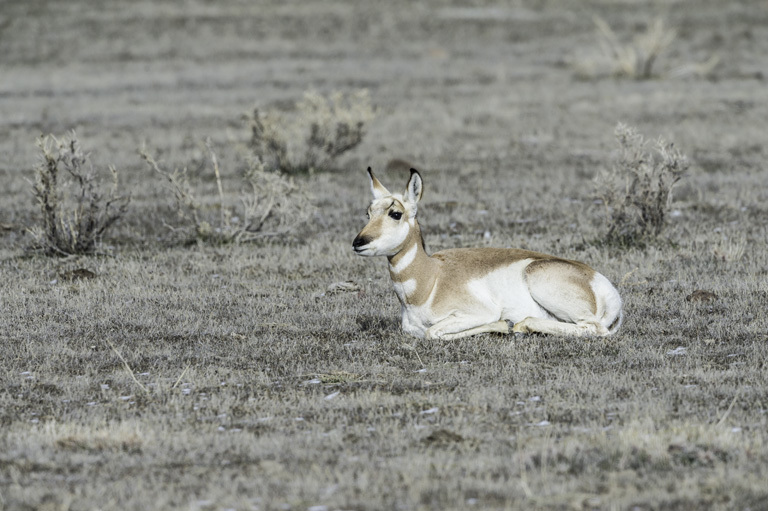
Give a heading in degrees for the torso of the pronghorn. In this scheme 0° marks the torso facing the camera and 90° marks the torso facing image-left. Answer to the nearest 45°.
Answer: approximately 90°

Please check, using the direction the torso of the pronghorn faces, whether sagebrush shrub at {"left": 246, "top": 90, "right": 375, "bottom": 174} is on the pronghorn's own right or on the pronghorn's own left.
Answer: on the pronghorn's own right

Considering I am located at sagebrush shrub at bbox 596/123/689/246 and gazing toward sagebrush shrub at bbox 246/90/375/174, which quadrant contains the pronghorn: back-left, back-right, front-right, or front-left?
back-left

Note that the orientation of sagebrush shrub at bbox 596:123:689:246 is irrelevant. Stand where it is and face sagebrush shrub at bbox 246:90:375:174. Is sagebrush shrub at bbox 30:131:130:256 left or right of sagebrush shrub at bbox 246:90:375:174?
left

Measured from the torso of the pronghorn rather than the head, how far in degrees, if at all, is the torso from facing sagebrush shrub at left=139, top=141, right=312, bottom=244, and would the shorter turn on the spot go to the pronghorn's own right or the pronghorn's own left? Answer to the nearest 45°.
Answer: approximately 45° to the pronghorn's own right
